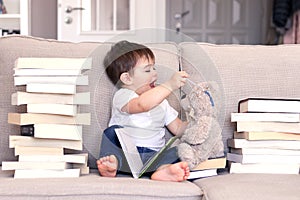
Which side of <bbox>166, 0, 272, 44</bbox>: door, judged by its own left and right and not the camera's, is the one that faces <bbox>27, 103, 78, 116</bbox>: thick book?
front

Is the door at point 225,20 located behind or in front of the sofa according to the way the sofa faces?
behind

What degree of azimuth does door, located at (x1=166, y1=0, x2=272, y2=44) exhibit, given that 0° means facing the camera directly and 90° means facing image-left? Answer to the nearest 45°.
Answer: approximately 0°

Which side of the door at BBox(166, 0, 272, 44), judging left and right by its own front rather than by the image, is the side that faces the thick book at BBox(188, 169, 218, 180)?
front

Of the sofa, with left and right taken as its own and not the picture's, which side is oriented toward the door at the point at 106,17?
back

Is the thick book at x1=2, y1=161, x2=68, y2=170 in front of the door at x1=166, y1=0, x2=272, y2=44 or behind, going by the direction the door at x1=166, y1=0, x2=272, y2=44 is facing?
in front

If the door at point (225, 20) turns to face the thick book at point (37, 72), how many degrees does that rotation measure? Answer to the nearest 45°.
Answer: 0° — it already faces it

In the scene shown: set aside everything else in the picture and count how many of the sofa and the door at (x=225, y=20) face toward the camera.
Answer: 2

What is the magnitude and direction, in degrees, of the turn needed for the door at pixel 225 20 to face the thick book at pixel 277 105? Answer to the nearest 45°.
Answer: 0° — it already faces it
